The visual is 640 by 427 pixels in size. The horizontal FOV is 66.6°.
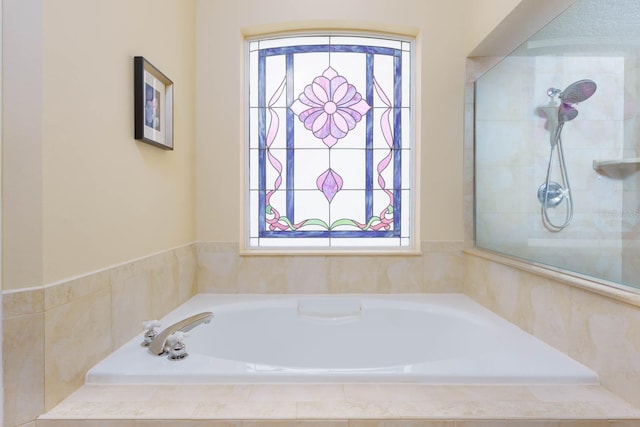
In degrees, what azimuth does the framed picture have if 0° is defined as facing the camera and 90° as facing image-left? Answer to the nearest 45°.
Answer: approximately 315°

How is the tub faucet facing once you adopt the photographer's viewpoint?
facing away from the viewer and to the right of the viewer

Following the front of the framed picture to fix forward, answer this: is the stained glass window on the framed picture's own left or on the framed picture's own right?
on the framed picture's own left
